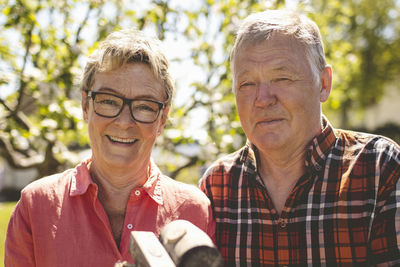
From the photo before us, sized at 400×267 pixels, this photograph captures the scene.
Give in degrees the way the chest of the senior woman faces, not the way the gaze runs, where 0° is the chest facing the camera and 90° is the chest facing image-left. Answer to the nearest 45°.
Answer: approximately 0°

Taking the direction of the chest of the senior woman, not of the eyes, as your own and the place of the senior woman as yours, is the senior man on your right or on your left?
on your left
